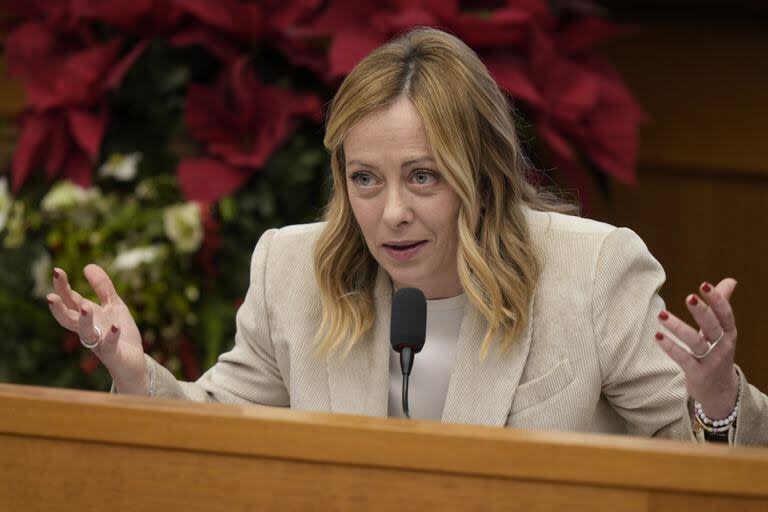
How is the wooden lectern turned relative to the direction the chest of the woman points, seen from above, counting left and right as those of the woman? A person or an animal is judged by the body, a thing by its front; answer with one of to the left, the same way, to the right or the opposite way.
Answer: the same way

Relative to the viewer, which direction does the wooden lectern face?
toward the camera

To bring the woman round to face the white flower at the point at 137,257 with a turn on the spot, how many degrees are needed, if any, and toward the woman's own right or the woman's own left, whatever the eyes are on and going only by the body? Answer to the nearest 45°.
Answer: approximately 135° to the woman's own right

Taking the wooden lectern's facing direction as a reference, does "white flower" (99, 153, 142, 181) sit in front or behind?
behind

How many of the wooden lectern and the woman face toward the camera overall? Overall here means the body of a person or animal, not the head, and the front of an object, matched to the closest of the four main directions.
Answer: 2

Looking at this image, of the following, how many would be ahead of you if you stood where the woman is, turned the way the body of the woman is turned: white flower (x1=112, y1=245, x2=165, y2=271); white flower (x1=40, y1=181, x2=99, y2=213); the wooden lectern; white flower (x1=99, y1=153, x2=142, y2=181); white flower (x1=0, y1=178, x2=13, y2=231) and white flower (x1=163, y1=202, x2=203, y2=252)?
1

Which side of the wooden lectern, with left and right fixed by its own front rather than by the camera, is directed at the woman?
back

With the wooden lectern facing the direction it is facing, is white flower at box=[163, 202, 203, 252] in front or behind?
behind

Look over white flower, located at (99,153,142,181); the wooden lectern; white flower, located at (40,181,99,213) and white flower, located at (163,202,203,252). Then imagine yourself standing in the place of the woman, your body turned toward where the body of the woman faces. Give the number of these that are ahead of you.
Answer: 1

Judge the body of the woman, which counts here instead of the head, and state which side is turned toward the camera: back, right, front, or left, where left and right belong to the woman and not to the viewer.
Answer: front

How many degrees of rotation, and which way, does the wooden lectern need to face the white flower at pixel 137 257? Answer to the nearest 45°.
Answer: approximately 180°
